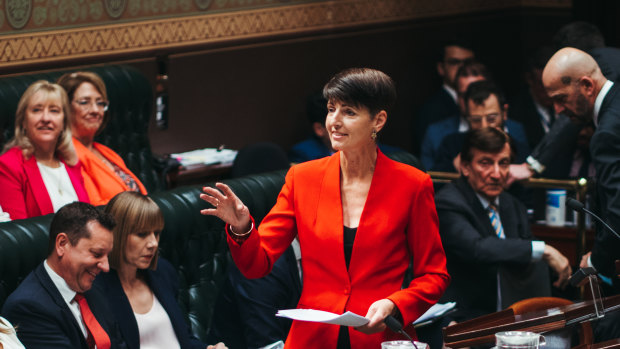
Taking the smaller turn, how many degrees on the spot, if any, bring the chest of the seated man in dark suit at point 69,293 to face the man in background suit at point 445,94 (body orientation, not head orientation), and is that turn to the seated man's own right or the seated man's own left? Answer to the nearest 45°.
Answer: approximately 90° to the seated man's own left

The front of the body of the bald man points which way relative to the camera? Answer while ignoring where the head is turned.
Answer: to the viewer's left

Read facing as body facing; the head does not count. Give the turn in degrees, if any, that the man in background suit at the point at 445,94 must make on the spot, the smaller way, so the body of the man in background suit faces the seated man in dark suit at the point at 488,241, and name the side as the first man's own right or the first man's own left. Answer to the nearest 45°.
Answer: approximately 45° to the first man's own right

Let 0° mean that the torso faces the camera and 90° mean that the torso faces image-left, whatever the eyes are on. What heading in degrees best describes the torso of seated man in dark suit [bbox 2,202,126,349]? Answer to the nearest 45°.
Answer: approximately 315°

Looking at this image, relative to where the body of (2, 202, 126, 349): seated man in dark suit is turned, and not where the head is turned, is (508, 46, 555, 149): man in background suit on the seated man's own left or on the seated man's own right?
on the seated man's own left

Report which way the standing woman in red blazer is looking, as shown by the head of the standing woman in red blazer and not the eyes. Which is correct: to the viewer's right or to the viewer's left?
to the viewer's left
